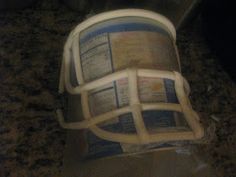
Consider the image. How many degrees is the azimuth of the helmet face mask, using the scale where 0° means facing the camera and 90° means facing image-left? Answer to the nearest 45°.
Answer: approximately 315°
